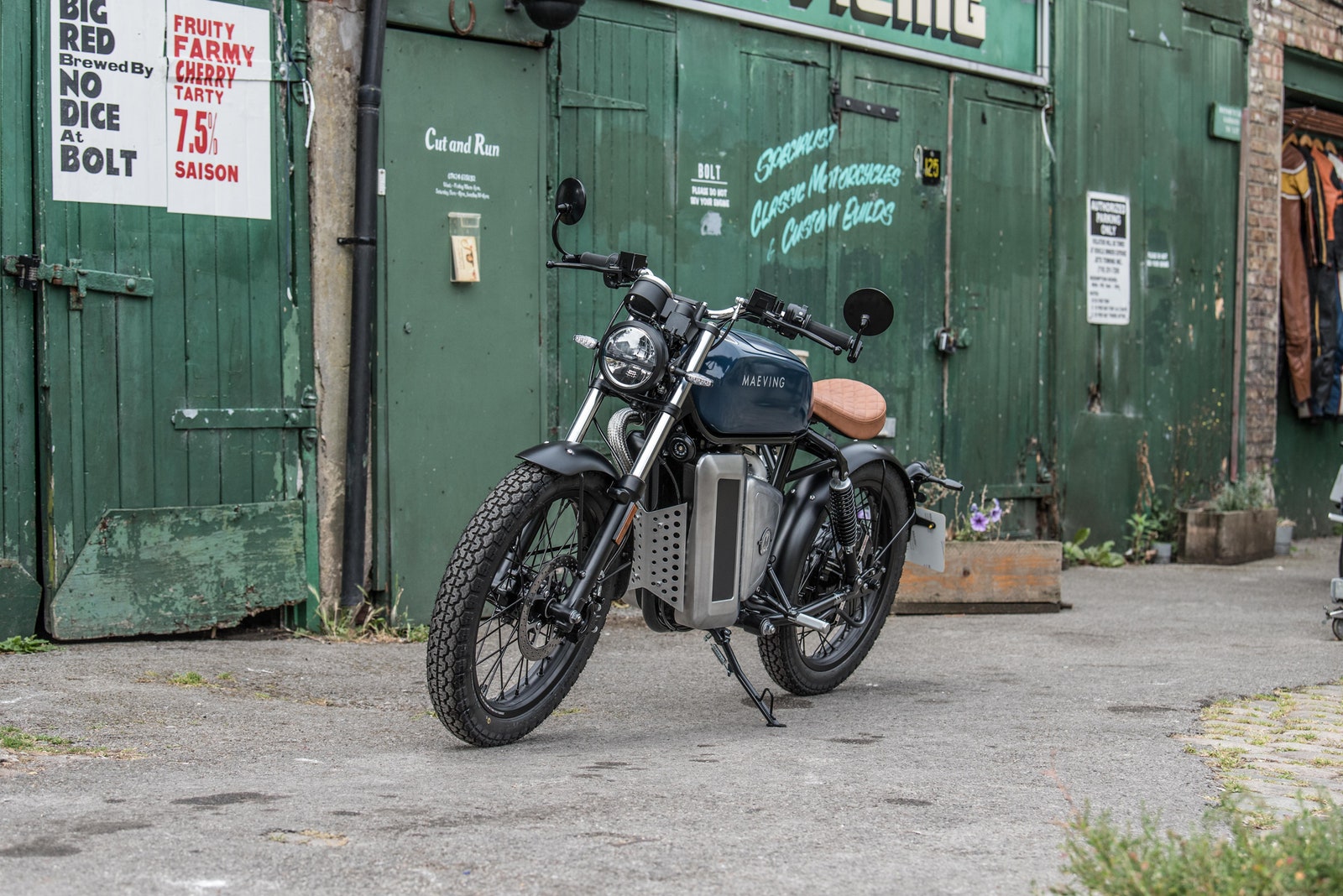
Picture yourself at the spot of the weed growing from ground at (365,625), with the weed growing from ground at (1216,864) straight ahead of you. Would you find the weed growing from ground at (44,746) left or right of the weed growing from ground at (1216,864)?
right

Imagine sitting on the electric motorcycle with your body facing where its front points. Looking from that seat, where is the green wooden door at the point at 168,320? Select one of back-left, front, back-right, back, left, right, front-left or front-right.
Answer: right

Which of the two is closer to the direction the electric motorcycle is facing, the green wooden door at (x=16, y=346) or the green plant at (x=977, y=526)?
the green wooden door

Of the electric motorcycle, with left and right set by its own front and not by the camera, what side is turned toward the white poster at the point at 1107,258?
back

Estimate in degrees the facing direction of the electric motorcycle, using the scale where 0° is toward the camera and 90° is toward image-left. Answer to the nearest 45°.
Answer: approximately 45°

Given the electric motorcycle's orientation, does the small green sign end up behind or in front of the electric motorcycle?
behind

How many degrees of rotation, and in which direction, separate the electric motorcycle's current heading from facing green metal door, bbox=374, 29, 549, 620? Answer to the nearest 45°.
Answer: approximately 135° to its right

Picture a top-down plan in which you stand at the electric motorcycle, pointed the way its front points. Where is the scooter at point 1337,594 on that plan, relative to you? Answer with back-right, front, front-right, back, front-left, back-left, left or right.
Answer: back

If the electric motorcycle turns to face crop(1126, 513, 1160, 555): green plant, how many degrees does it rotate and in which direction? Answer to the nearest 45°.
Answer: approximately 180°

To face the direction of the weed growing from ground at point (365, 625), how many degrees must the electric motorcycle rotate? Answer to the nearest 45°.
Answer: approximately 90° to its right
